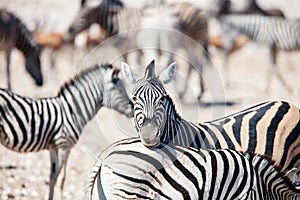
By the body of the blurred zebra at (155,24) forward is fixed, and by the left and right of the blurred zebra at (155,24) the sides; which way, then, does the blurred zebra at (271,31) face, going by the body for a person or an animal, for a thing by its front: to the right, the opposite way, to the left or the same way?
the same way

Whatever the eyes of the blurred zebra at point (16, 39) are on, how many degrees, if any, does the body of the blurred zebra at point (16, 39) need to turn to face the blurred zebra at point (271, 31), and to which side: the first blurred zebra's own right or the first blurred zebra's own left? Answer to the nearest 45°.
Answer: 0° — it already faces it

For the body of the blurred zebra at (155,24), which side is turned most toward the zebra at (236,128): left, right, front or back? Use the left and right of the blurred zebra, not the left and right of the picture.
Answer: left

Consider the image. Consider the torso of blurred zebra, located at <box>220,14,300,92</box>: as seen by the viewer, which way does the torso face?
to the viewer's left

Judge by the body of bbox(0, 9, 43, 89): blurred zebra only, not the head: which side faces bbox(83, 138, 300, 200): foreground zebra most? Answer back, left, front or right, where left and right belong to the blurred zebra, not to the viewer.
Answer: right

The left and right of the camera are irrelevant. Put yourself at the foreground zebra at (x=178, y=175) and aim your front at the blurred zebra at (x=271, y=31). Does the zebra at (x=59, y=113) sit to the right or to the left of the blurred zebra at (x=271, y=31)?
left

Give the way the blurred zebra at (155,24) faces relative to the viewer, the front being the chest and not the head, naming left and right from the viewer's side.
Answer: facing to the left of the viewer

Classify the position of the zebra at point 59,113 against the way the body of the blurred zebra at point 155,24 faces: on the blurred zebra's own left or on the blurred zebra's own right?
on the blurred zebra's own left

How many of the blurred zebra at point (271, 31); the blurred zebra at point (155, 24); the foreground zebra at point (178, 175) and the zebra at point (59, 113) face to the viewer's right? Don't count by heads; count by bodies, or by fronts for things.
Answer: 2

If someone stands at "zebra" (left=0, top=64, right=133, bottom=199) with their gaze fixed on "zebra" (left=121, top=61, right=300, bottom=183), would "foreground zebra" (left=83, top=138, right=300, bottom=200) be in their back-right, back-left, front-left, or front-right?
front-right

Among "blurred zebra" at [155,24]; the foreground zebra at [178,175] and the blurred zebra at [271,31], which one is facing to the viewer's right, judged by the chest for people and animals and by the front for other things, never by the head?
the foreground zebra

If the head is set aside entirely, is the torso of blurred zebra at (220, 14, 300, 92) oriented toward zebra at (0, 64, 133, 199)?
no

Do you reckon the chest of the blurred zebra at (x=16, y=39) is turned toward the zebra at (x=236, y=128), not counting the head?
no

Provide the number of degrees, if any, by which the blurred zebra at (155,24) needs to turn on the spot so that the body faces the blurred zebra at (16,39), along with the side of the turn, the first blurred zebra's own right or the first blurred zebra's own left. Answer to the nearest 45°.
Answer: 0° — it already faces it

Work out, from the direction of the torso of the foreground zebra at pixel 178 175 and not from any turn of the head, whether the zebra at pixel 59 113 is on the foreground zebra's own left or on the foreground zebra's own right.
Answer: on the foreground zebra's own left

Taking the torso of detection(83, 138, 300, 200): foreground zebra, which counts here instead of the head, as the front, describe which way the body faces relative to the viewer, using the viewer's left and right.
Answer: facing to the right of the viewer

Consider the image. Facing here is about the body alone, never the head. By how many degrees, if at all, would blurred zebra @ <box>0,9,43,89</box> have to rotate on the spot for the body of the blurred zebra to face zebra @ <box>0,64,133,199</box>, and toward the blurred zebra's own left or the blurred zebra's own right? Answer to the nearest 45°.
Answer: approximately 90° to the blurred zebra's own right

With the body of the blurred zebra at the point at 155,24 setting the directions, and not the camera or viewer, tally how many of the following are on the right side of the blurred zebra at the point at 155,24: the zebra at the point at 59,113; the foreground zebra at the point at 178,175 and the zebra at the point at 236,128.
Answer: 0

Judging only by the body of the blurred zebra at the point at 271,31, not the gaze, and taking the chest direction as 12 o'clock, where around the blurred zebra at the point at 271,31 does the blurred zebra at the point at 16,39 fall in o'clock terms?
the blurred zebra at the point at 16,39 is roughly at 11 o'clock from the blurred zebra at the point at 271,31.

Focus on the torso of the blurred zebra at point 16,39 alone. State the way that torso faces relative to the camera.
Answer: to the viewer's right

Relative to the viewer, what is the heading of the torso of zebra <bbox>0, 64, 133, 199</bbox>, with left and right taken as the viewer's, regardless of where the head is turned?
facing to the right of the viewer

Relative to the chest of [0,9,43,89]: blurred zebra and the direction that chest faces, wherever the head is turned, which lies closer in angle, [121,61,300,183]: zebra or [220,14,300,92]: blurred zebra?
the blurred zebra

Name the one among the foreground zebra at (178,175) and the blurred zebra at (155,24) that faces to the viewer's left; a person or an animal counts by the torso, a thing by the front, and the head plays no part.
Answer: the blurred zebra
